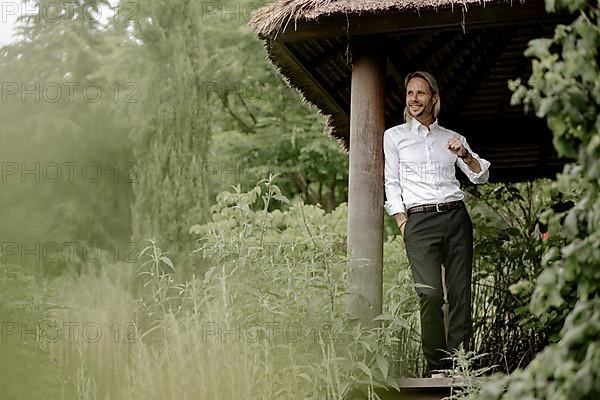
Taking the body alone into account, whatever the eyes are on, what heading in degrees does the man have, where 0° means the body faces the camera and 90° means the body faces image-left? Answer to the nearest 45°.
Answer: approximately 0°
